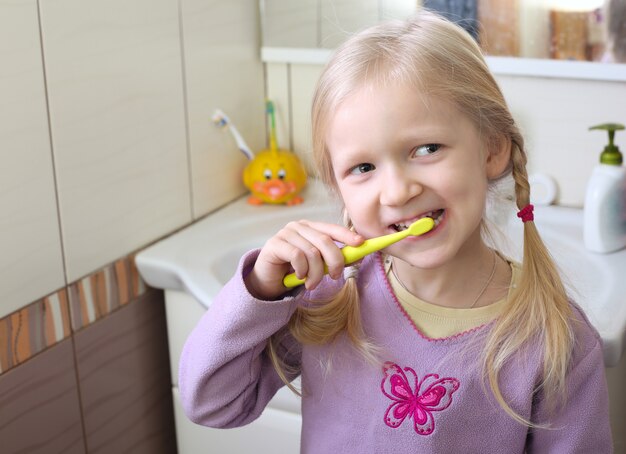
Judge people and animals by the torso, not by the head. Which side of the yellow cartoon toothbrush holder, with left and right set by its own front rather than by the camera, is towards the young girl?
front

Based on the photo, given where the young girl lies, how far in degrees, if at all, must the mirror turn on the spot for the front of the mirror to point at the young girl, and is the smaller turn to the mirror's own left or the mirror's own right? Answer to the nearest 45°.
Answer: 0° — it already faces them

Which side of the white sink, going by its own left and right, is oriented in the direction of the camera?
front

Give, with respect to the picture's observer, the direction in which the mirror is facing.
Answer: facing the viewer

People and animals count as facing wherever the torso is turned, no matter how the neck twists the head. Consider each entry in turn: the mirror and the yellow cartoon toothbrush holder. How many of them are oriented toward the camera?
2
